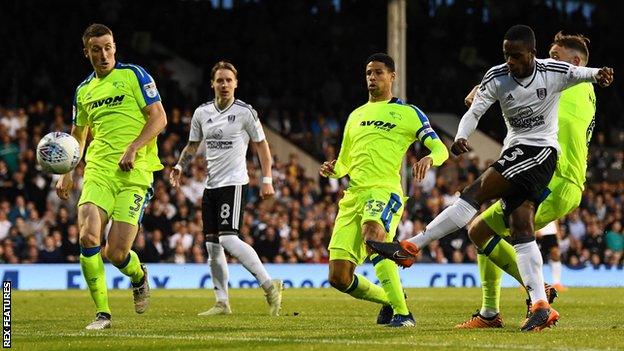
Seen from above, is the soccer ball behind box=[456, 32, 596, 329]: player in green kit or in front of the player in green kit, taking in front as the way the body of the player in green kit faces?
in front

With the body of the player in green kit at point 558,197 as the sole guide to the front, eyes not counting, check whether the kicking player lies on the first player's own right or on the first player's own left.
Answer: on the first player's own left

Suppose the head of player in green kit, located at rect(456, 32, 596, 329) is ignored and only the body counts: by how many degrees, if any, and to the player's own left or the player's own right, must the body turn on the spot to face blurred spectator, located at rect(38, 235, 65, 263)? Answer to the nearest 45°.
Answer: approximately 45° to the player's own right

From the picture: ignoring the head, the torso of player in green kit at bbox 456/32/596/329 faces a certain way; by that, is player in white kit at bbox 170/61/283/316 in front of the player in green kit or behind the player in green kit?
in front

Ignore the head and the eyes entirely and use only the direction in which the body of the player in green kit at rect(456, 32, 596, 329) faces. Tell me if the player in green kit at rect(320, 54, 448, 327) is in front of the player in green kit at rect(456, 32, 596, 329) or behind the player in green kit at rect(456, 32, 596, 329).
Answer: in front

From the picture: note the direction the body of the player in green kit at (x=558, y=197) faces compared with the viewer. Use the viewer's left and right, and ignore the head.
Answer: facing to the left of the viewer
